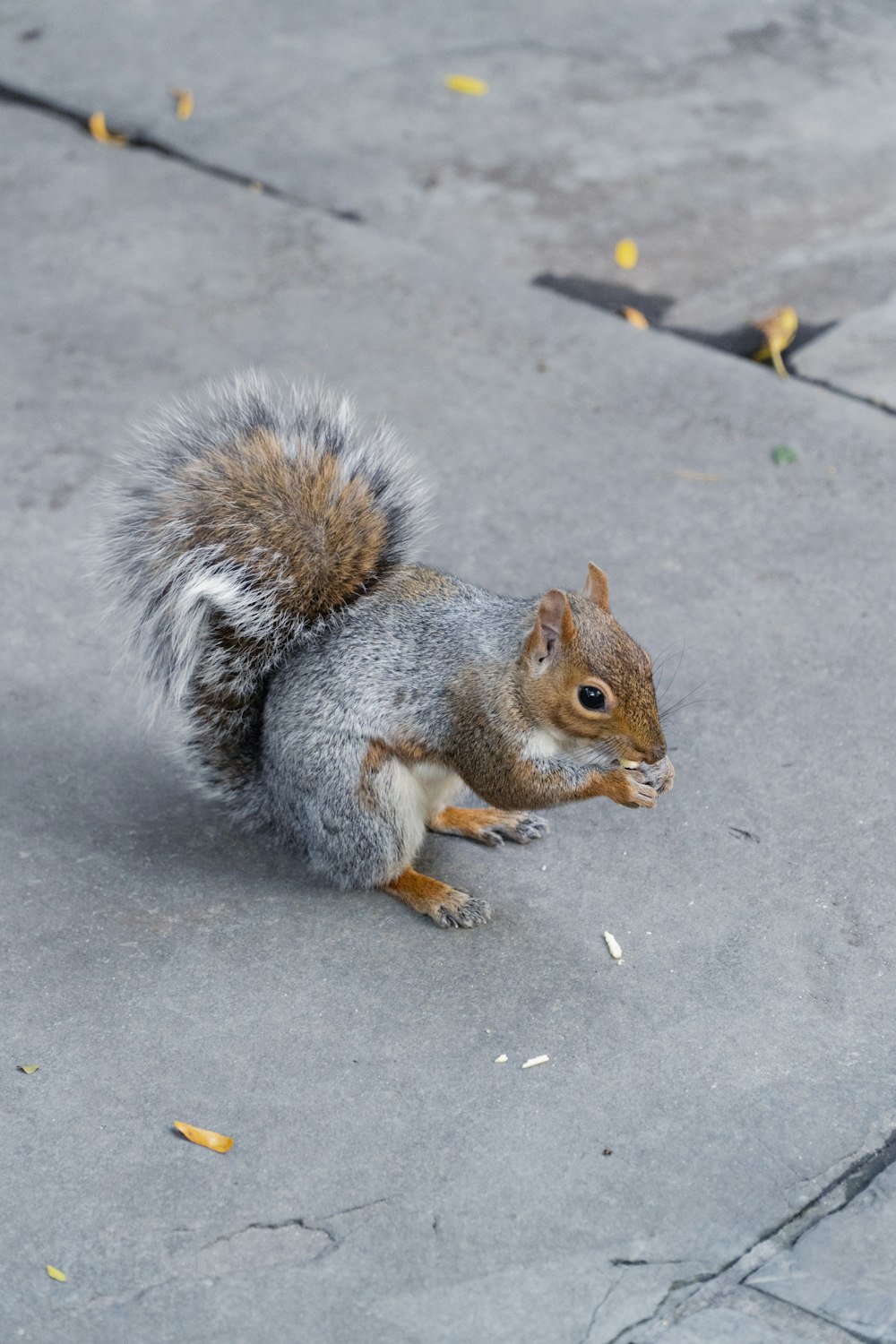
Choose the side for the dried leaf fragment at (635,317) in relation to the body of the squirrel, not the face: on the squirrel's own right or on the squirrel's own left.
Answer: on the squirrel's own left

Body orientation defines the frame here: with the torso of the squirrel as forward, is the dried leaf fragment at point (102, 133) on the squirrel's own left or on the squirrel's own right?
on the squirrel's own left

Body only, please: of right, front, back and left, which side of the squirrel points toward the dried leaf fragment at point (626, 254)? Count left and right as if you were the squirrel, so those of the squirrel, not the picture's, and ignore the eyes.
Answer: left

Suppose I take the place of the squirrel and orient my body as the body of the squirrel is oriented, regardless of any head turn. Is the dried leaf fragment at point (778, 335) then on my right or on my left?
on my left

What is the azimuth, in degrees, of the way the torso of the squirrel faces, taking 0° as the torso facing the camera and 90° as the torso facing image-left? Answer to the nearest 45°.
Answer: approximately 270°
